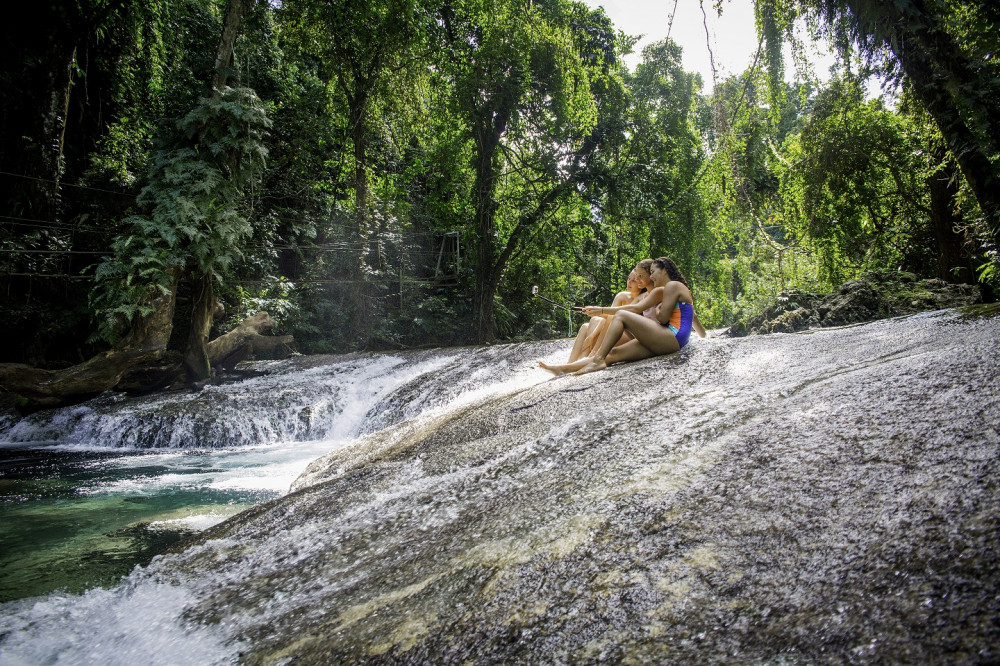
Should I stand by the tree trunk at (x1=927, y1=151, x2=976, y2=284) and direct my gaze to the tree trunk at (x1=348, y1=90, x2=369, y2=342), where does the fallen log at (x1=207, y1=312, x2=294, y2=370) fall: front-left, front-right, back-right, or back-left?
front-left

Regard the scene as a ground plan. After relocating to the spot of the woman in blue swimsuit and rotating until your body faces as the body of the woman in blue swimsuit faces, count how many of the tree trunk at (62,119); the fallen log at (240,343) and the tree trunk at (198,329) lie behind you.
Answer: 0

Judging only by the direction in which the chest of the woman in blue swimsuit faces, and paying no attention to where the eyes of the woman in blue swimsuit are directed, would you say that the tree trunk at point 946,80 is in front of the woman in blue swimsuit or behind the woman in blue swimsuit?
behind

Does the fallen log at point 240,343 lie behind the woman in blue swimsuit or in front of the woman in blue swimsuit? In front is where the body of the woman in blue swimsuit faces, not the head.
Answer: in front

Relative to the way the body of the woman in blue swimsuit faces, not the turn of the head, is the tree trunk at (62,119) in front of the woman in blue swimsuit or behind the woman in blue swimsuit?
in front

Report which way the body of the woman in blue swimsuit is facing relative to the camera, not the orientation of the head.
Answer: to the viewer's left

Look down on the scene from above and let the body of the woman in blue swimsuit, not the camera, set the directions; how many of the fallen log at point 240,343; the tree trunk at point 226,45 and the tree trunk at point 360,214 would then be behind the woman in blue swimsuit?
0

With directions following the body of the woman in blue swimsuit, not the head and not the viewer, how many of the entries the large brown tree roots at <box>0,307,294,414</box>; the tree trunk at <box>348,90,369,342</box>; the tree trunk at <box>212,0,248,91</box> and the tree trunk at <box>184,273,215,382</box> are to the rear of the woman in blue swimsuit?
0

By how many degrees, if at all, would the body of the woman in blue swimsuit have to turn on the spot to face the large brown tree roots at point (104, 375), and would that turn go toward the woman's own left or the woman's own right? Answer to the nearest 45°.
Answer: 0° — they already face it

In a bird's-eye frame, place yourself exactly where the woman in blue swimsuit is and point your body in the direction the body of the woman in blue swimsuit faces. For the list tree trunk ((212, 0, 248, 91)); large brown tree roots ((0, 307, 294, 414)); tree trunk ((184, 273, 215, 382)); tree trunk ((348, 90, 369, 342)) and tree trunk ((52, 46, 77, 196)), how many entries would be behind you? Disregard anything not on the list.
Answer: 0
